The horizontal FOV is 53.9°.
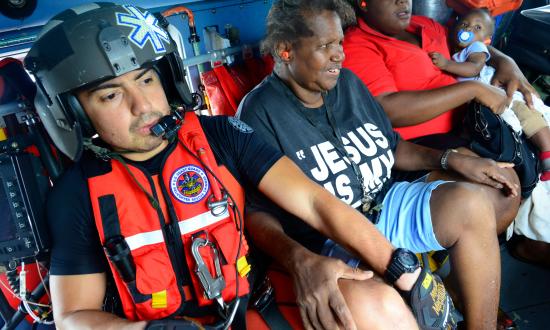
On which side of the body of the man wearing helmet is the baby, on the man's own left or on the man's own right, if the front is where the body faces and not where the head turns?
on the man's own left

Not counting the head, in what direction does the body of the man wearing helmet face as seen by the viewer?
toward the camera
